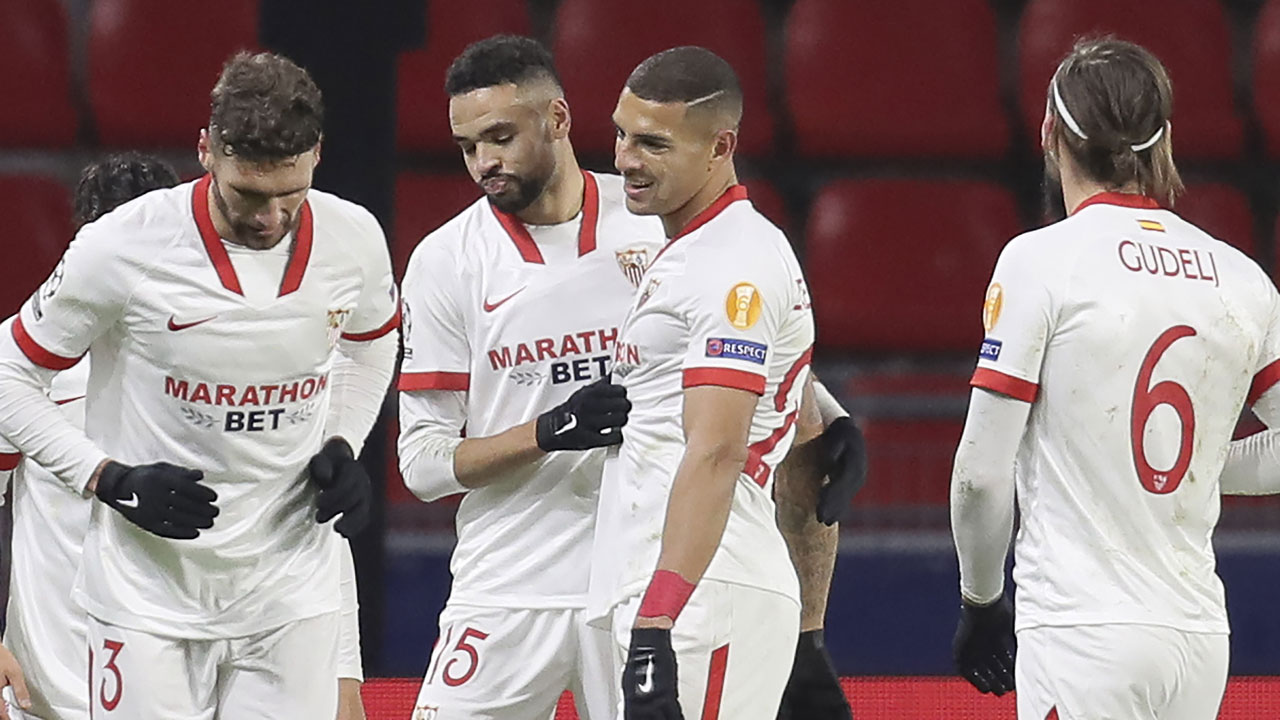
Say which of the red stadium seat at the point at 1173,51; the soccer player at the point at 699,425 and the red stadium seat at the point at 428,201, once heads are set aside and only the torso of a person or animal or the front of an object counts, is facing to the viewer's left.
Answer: the soccer player

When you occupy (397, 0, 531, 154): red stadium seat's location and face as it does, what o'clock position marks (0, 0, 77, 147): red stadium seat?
(0, 0, 77, 147): red stadium seat is roughly at 3 o'clock from (397, 0, 531, 154): red stadium seat.

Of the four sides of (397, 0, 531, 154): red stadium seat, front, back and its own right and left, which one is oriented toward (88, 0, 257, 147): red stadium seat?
right

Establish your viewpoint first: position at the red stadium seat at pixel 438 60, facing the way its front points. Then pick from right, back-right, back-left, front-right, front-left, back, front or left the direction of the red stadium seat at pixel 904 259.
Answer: left

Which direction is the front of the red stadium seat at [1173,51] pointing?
toward the camera

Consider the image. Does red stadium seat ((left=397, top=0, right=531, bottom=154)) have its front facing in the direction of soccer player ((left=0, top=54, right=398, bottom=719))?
yes

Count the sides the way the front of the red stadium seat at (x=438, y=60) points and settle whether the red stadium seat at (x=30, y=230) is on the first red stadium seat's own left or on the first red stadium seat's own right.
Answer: on the first red stadium seat's own right

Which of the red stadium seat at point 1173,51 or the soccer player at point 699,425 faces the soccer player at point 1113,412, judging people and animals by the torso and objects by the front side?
the red stadium seat

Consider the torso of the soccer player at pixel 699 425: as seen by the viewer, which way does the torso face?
to the viewer's left

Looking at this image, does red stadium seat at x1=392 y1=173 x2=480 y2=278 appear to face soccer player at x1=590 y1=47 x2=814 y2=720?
yes

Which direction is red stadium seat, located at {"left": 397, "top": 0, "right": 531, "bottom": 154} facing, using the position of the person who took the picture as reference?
facing the viewer

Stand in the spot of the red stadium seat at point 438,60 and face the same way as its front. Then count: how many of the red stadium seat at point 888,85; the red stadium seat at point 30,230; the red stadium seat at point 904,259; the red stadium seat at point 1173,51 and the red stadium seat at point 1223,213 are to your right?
1

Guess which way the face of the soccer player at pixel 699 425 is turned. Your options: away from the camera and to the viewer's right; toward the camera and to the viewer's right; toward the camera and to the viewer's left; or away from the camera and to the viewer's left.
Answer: toward the camera and to the viewer's left
